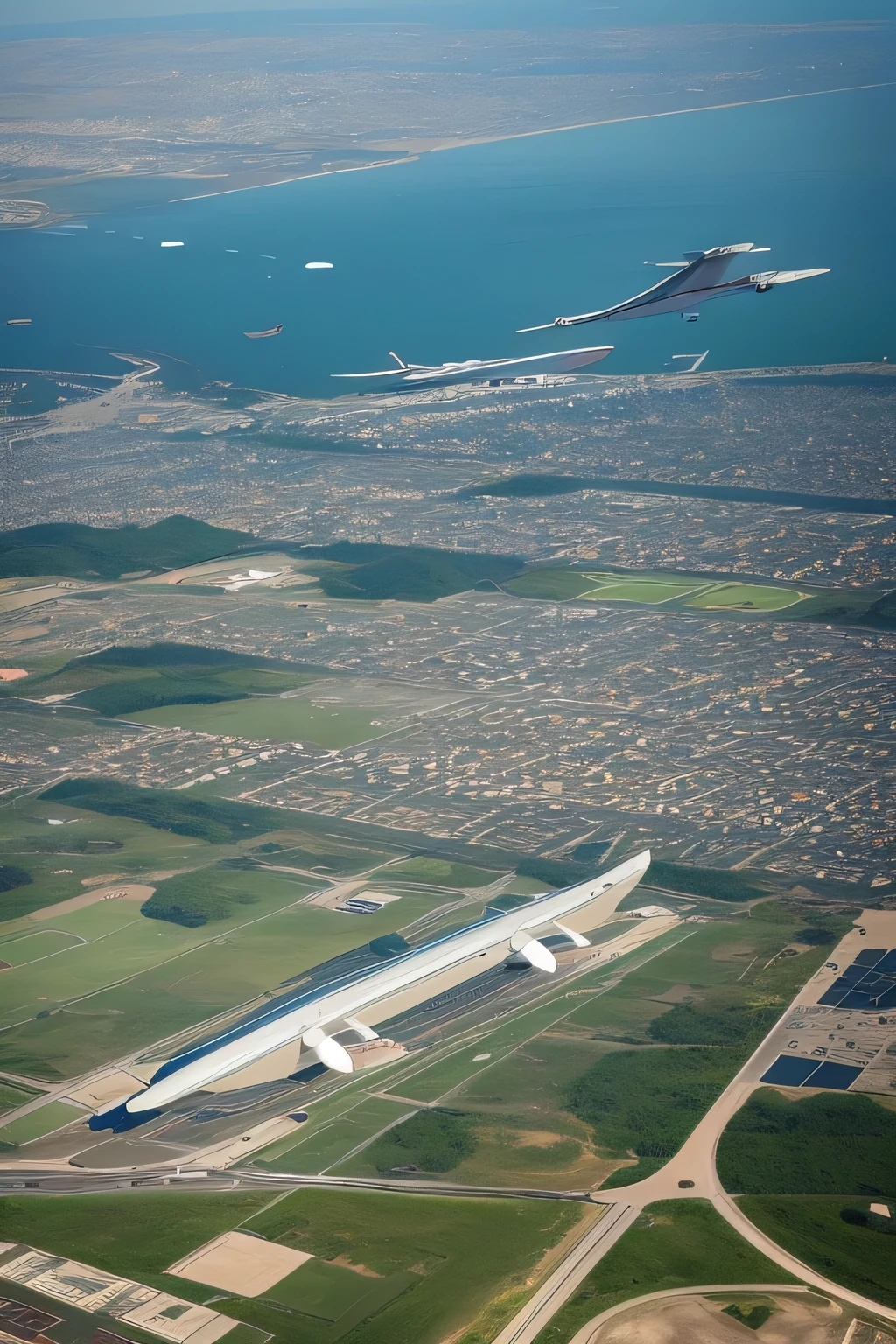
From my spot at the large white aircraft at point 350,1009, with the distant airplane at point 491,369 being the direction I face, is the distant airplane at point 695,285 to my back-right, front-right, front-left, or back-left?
front-right

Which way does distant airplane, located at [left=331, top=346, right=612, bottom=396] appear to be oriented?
to the viewer's right

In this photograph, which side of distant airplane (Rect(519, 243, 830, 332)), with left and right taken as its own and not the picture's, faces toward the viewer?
left

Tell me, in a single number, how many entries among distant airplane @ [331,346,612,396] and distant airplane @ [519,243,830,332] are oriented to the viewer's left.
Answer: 1
